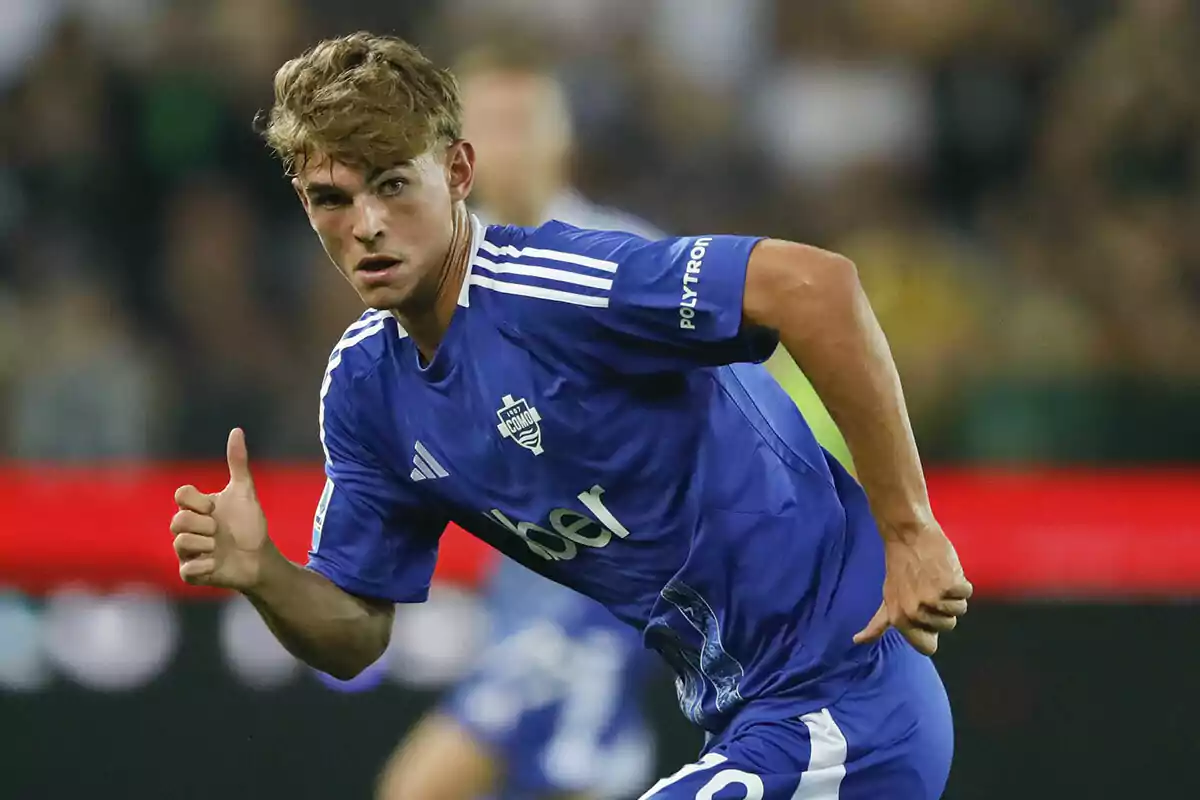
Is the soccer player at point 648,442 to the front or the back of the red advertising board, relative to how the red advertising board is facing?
to the front

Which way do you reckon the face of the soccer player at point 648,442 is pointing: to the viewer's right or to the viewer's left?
to the viewer's left

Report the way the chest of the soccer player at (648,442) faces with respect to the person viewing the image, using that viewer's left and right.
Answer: facing the viewer and to the left of the viewer

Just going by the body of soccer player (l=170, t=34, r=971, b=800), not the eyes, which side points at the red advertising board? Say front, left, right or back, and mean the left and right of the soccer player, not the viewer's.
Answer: back

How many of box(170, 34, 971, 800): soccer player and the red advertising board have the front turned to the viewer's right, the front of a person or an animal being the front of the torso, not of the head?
0

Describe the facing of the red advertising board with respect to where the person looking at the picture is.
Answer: facing the viewer
